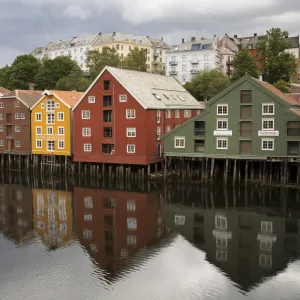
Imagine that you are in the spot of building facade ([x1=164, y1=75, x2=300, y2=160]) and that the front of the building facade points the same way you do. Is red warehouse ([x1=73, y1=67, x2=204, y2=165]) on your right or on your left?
on your right

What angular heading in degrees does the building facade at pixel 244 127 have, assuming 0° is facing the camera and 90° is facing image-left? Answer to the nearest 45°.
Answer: approximately 0°
